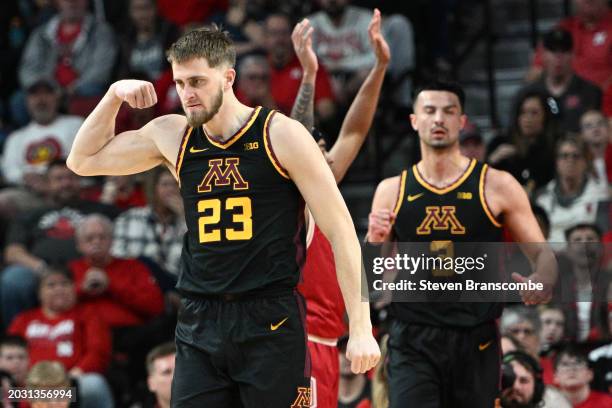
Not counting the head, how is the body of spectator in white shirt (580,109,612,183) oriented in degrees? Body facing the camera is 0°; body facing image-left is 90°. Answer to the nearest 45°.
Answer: approximately 0°
